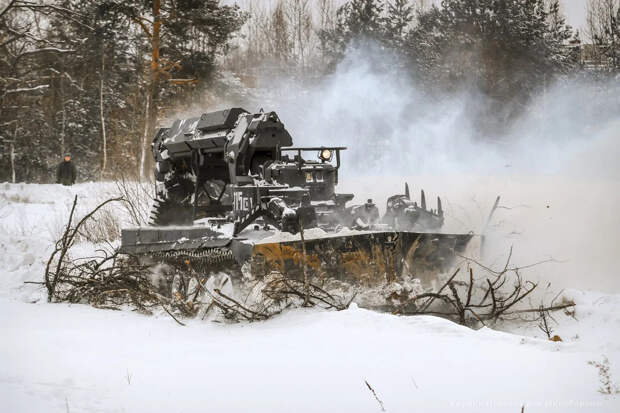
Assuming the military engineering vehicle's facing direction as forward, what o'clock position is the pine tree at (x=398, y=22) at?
The pine tree is roughly at 8 o'clock from the military engineering vehicle.

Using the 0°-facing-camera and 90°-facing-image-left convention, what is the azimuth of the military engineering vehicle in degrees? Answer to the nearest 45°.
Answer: approximately 315°

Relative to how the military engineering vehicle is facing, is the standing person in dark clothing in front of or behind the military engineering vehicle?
behind

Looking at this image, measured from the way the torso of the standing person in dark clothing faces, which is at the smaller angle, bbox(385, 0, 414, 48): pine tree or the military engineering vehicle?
the military engineering vehicle

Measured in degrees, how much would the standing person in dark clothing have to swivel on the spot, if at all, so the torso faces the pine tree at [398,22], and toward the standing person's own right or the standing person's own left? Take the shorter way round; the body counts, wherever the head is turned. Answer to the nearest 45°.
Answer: approximately 90° to the standing person's own left

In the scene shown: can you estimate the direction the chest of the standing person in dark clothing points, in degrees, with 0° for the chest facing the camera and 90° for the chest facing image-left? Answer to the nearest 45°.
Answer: approximately 0°
